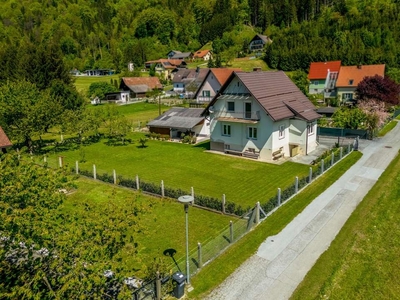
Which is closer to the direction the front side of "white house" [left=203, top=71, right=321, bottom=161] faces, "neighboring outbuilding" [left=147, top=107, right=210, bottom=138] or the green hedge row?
the green hedge row

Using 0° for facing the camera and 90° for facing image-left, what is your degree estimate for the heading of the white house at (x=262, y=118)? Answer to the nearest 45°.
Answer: approximately 45°

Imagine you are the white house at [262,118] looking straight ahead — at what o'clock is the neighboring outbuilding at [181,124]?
The neighboring outbuilding is roughly at 3 o'clock from the white house.
